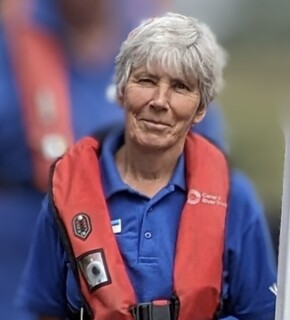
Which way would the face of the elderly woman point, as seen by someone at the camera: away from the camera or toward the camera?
toward the camera

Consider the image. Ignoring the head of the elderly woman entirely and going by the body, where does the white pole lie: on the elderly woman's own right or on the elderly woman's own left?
on the elderly woman's own left

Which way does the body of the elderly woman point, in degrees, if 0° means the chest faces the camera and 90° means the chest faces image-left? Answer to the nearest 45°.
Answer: approximately 0°
